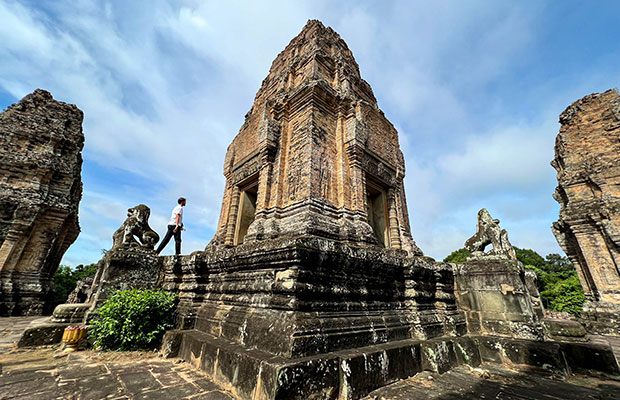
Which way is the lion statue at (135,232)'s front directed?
to the viewer's left

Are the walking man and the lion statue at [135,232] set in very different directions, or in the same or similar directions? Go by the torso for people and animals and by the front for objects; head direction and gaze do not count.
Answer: very different directions

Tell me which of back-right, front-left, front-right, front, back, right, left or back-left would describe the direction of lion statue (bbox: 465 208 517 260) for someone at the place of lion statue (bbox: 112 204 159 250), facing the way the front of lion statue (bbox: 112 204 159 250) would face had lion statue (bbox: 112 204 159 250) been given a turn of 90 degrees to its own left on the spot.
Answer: front-left

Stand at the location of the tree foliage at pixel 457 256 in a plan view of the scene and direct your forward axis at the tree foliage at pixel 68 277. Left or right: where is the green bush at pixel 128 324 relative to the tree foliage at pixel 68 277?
left

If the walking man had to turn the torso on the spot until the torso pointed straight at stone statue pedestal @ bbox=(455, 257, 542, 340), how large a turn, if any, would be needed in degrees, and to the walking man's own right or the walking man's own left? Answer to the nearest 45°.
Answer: approximately 45° to the walking man's own right

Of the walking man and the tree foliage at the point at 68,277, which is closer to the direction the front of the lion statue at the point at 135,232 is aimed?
the tree foliage

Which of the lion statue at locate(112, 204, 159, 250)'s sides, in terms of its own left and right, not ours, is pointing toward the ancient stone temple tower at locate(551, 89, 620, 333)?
back

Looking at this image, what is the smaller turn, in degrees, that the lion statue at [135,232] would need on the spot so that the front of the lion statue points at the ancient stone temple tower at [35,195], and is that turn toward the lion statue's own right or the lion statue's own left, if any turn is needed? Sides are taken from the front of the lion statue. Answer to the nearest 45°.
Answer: approximately 45° to the lion statue's own right

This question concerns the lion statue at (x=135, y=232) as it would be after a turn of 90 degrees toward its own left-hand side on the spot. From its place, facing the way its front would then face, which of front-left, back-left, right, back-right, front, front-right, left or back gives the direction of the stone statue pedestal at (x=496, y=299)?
front-left

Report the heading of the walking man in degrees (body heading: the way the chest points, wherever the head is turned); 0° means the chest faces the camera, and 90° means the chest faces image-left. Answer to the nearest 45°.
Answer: approximately 270°

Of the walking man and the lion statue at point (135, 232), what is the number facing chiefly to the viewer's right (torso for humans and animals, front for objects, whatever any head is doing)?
1

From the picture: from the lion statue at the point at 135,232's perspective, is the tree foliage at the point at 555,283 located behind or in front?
behind
